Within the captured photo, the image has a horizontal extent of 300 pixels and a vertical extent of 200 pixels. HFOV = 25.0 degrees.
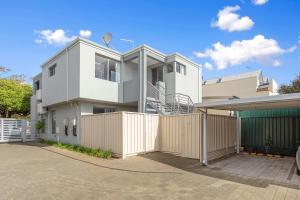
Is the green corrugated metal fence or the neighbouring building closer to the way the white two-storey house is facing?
the green corrugated metal fence

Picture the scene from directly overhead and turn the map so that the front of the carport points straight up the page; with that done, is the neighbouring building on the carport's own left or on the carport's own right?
on the carport's own right

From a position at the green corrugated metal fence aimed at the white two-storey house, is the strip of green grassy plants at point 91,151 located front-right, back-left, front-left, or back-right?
front-left

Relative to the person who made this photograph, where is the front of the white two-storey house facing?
facing the viewer and to the right of the viewer

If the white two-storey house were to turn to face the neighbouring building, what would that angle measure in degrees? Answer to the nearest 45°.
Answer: approximately 90° to its left

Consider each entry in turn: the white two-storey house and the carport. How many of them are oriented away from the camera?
0

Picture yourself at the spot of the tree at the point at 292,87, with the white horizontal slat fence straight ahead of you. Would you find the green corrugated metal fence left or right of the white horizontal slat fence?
left

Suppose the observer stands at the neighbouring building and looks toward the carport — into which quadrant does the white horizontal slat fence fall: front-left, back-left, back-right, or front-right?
front-right

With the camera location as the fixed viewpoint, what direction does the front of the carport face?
facing the viewer and to the left of the viewer
